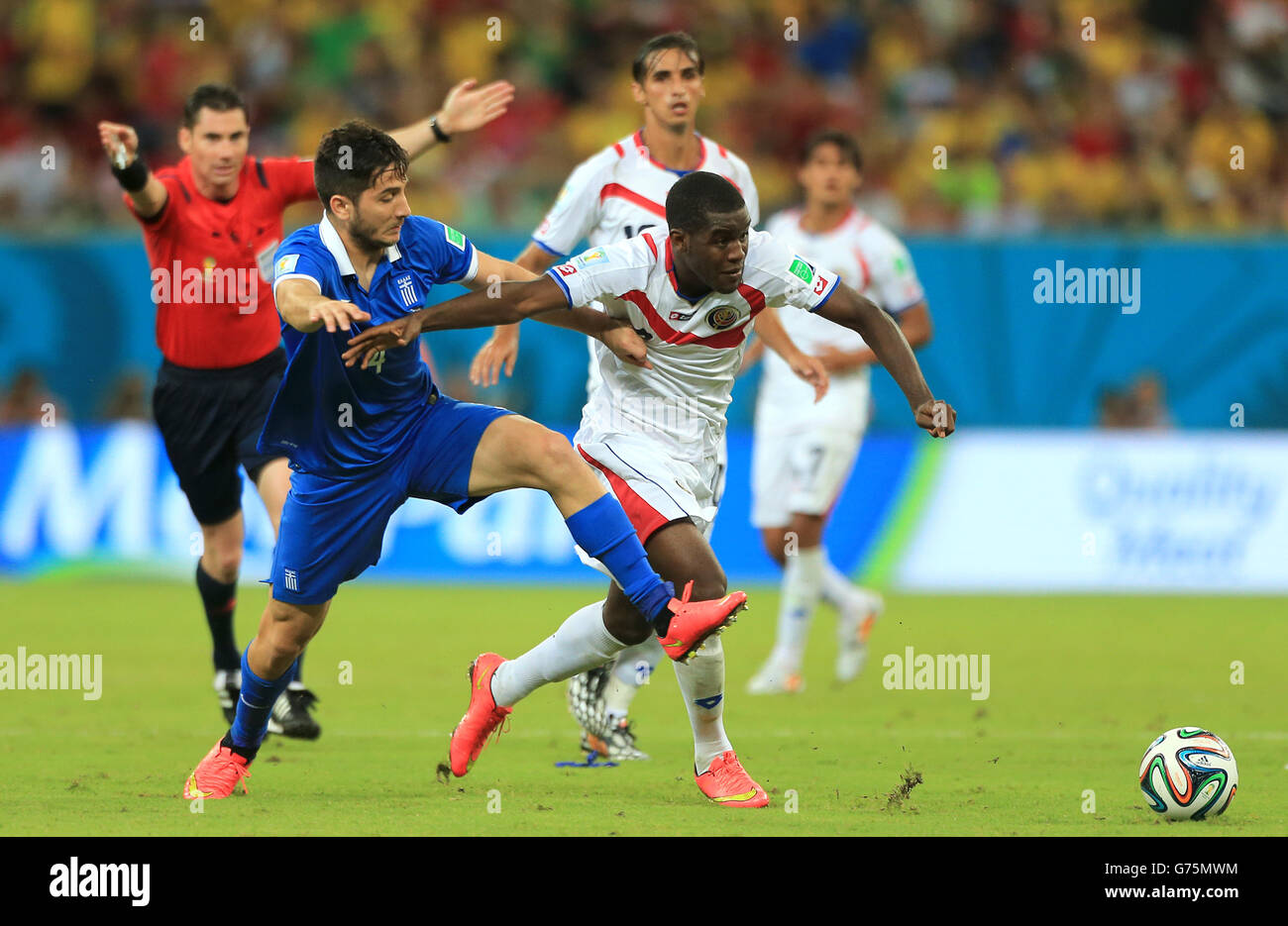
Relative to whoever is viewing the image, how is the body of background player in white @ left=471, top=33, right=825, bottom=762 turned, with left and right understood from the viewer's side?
facing the viewer

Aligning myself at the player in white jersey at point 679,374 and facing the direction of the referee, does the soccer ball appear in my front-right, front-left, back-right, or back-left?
back-right

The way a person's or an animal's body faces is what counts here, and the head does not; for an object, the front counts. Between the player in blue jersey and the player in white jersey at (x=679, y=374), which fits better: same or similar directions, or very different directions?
same or similar directions

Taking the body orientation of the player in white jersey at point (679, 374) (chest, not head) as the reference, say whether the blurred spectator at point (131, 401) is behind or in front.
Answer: behind

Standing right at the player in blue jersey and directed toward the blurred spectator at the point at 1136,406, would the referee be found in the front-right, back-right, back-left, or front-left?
front-left

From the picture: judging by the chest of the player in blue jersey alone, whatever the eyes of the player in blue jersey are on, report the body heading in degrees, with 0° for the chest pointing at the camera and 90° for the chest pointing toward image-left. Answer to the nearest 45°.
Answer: approximately 315°

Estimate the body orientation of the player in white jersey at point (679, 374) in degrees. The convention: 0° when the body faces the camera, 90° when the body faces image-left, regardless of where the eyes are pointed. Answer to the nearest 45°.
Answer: approximately 315°

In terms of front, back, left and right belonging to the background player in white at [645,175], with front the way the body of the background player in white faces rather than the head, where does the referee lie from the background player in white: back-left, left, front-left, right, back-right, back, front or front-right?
right

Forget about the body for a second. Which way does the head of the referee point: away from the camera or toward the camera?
toward the camera

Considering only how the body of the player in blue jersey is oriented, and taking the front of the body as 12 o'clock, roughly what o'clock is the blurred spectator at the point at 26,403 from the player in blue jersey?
The blurred spectator is roughly at 7 o'clock from the player in blue jersey.

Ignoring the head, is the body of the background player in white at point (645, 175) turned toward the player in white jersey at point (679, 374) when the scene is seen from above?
yes

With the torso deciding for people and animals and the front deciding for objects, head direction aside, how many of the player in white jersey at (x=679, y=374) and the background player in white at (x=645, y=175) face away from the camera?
0
